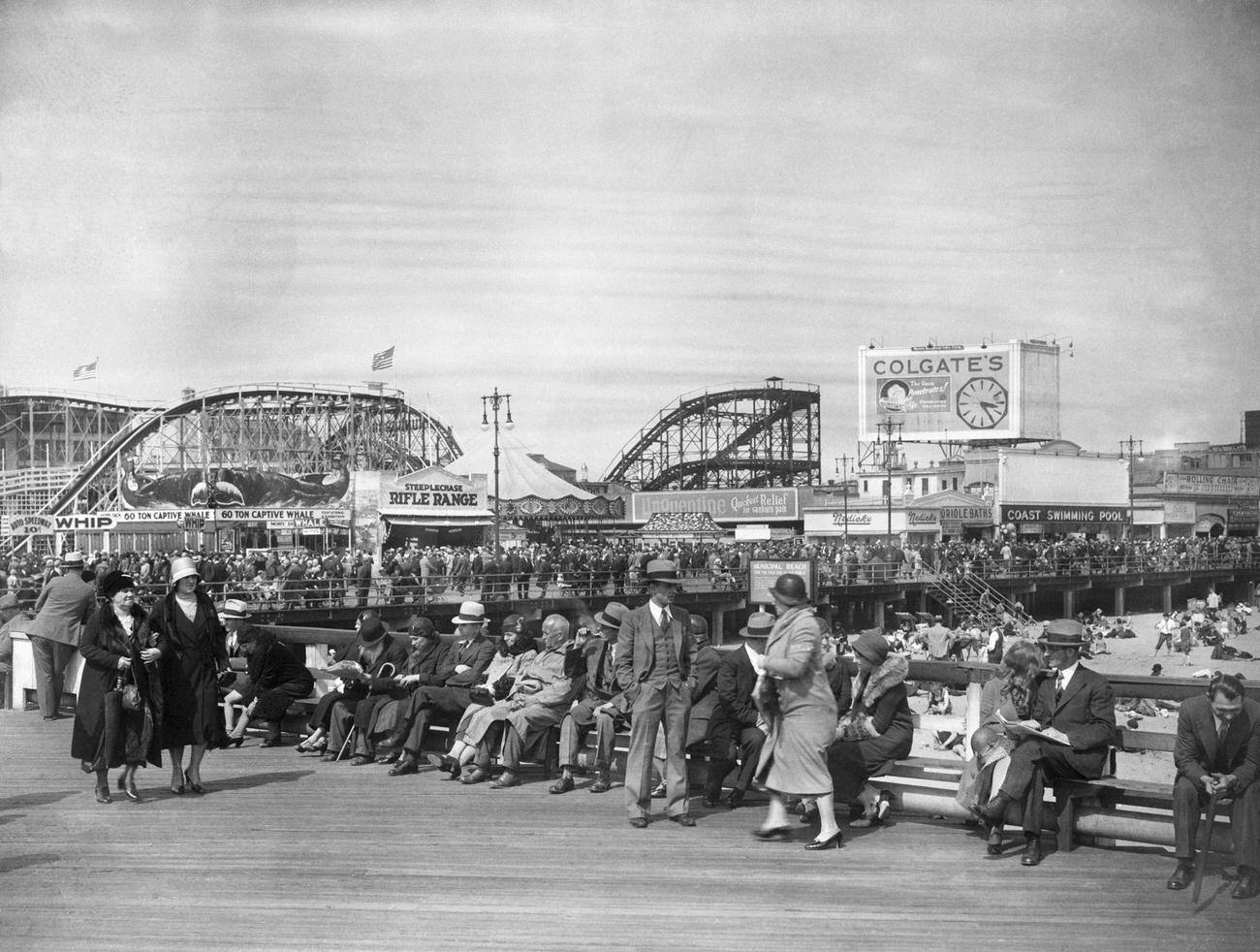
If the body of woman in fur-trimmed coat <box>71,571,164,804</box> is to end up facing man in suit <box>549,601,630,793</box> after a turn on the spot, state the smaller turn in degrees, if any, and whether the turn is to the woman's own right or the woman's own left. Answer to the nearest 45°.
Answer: approximately 45° to the woman's own left

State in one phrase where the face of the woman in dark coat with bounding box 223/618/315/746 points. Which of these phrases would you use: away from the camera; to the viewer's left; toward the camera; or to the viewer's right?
to the viewer's left

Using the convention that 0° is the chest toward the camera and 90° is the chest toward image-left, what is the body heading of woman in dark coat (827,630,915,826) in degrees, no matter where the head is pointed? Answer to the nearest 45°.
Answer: approximately 90°

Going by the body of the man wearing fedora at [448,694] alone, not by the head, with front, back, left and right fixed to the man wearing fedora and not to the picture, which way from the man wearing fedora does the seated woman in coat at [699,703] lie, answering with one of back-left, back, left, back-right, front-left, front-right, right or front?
left

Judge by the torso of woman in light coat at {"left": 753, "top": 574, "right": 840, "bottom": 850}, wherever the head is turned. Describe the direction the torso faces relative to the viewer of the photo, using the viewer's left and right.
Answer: facing to the left of the viewer

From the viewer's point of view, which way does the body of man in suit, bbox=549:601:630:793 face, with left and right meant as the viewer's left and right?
facing the viewer and to the left of the viewer

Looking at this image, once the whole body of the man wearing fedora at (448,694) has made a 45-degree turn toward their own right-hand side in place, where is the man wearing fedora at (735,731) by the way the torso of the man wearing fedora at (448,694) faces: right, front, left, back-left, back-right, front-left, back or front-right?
back-left

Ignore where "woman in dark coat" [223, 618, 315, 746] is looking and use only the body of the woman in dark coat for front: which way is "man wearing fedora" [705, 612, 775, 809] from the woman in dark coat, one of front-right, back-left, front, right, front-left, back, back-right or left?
back-left
